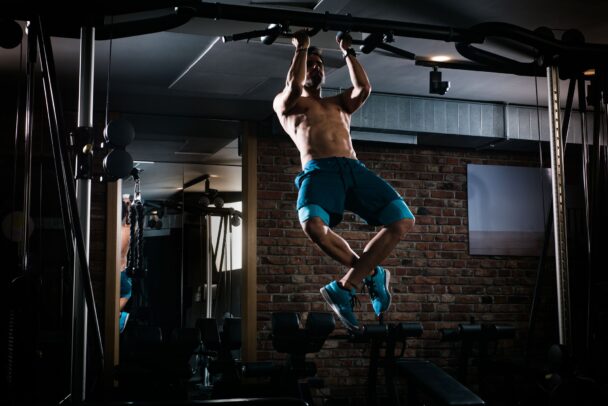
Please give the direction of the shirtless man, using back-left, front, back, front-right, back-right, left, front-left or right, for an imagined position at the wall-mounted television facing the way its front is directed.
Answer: front

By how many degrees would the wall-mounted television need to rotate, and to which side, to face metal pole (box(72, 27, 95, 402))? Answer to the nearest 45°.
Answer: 0° — it already faces it

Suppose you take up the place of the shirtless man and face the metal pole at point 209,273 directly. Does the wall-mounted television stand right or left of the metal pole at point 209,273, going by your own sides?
right

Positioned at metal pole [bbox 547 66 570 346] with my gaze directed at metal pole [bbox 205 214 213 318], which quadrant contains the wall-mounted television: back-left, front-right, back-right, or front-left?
front-right

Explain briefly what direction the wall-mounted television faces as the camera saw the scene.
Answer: facing the viewer

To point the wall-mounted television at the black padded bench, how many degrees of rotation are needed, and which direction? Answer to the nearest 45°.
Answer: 0° — it already faces it

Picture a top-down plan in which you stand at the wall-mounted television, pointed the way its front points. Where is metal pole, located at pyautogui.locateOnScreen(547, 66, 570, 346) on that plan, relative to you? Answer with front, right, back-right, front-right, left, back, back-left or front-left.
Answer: front

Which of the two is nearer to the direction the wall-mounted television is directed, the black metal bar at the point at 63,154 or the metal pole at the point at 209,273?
the black metal bar

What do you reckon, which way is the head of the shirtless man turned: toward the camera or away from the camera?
toward the camera

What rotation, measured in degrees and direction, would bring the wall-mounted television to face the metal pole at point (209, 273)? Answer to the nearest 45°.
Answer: approximately 45° to its right

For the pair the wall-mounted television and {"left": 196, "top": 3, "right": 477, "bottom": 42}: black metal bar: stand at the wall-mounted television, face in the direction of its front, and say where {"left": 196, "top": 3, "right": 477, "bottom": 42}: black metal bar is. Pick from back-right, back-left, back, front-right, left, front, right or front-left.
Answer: front
